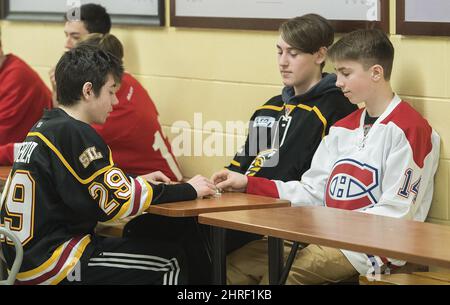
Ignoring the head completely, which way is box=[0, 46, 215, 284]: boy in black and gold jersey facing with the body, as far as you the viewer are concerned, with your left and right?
facing away from the viewer and to the right of the viewer

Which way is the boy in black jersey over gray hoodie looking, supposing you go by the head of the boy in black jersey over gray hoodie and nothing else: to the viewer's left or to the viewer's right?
to the viewer's left

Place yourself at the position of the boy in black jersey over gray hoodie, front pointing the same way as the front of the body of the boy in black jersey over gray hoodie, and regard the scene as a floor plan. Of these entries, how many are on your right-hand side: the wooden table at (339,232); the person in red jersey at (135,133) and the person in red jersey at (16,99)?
2

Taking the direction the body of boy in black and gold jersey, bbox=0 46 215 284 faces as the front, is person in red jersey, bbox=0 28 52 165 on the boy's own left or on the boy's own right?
on the boy's own left
